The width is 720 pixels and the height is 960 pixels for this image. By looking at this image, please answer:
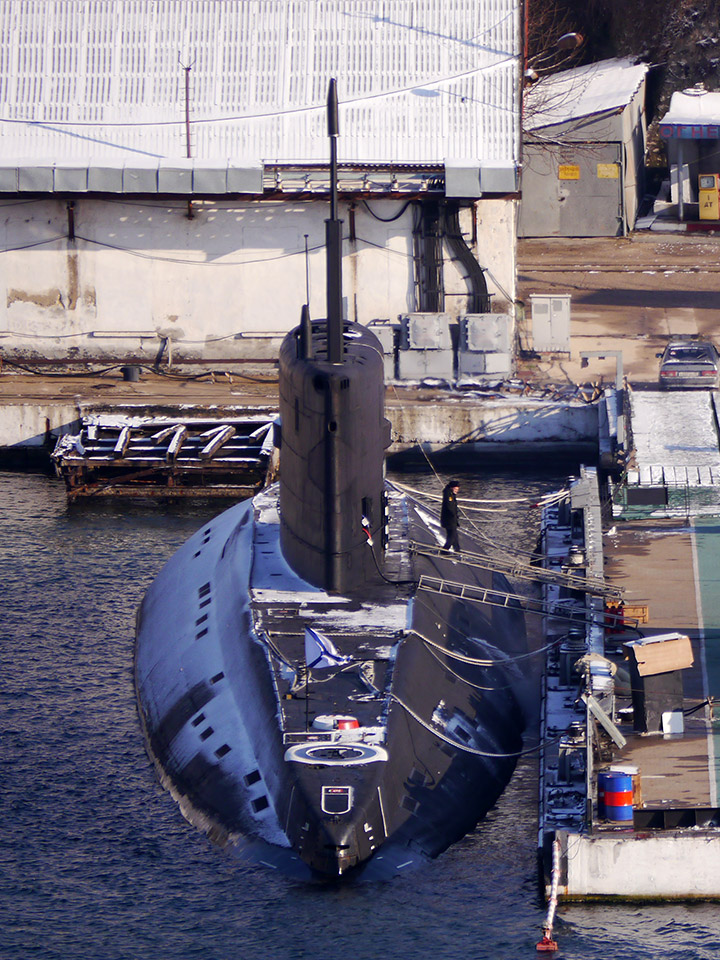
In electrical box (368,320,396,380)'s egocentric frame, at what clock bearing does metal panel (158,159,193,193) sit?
The metal panel is roughly at 3 o'clock from the electrical box.

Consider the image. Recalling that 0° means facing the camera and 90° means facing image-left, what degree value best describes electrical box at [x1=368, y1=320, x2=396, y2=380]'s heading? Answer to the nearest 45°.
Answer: approximately 0°

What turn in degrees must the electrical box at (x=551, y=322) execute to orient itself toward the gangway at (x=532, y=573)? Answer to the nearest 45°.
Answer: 0° — it already faces it

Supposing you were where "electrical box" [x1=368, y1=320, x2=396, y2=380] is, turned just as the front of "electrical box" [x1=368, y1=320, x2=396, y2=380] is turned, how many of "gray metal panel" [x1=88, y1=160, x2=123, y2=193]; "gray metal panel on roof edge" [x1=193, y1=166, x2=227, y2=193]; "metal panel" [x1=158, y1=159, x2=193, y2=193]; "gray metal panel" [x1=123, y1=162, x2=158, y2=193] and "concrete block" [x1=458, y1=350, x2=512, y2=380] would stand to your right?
4

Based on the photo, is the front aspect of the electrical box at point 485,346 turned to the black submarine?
yes

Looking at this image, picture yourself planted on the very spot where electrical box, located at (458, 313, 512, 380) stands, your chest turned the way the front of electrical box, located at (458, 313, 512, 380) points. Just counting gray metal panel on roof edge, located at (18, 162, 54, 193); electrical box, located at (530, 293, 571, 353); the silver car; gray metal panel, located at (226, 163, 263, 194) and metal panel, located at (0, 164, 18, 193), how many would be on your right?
3

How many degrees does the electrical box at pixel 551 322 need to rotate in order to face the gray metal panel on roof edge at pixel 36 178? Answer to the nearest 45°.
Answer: approximately 90° to its right

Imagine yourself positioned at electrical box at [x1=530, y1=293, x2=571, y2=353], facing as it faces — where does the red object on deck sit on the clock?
The red object on deck is roughly at 12 o'clock from the electrical box.

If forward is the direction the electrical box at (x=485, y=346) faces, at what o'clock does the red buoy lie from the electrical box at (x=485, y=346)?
The red buoy is roughly at 12 o'clock from the electrical box.

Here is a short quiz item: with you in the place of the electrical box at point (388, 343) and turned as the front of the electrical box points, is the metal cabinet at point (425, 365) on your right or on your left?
on your left

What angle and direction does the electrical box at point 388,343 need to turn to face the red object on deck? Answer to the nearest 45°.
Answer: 0° — it already faces it
